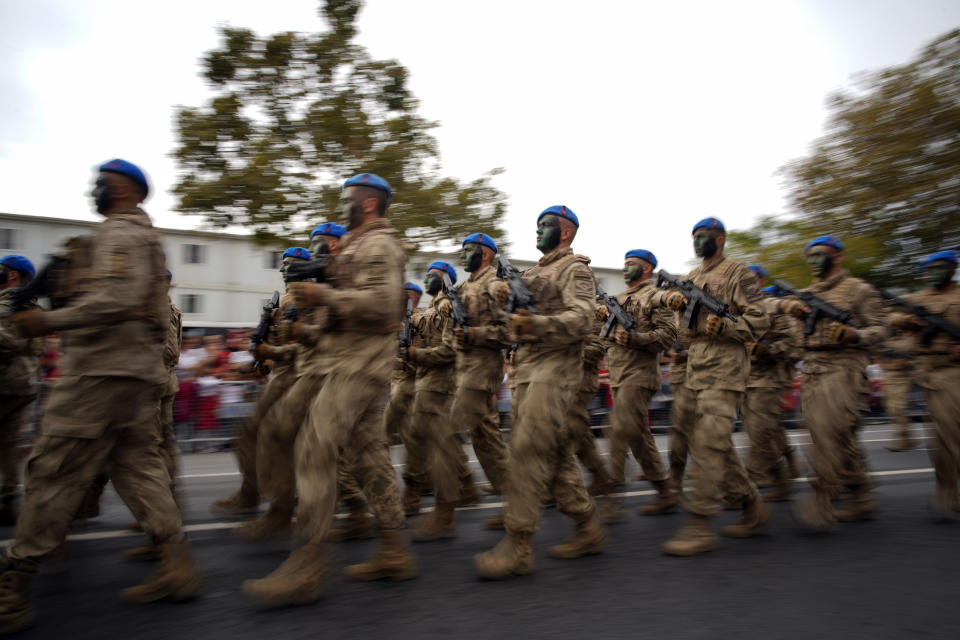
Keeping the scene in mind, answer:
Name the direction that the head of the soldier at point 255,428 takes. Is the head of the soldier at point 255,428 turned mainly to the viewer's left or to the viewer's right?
to the viewer's left

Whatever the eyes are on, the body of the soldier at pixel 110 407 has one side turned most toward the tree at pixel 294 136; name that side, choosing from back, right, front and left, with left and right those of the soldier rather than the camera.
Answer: right

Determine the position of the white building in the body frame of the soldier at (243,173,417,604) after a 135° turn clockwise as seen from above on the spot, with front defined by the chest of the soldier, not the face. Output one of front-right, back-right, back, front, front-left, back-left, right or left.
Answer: front-left

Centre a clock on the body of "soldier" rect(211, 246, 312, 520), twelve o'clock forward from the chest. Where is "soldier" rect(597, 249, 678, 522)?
"soldier" rect(597, 249, 678, 522) is roughly at 6 o'clock from "soldier" rect(211, 246, 312, 520).

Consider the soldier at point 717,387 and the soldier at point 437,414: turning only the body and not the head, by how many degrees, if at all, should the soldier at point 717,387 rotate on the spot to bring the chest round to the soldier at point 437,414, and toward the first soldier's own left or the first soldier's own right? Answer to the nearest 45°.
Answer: approximately 45° to the first soldier's own right

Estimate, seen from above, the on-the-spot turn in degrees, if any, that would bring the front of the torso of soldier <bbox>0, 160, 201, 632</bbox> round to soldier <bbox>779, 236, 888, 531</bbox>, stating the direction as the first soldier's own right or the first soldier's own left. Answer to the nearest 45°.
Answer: approximately 180°

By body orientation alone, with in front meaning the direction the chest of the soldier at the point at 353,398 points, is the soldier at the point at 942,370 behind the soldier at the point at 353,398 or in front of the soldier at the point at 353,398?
behind

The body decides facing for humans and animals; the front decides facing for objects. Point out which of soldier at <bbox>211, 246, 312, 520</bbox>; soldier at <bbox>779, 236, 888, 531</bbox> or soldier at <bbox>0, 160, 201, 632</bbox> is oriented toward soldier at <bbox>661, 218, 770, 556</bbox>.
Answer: soldier at <bbox>779, 236, 888, 531</bbox>

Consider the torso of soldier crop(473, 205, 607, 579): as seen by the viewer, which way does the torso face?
to the viewer's left

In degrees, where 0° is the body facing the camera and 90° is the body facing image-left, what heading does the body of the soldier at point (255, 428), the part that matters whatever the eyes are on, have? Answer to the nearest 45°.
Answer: approximately 90°

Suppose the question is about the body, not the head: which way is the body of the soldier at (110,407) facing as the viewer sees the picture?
to the viewer's left
